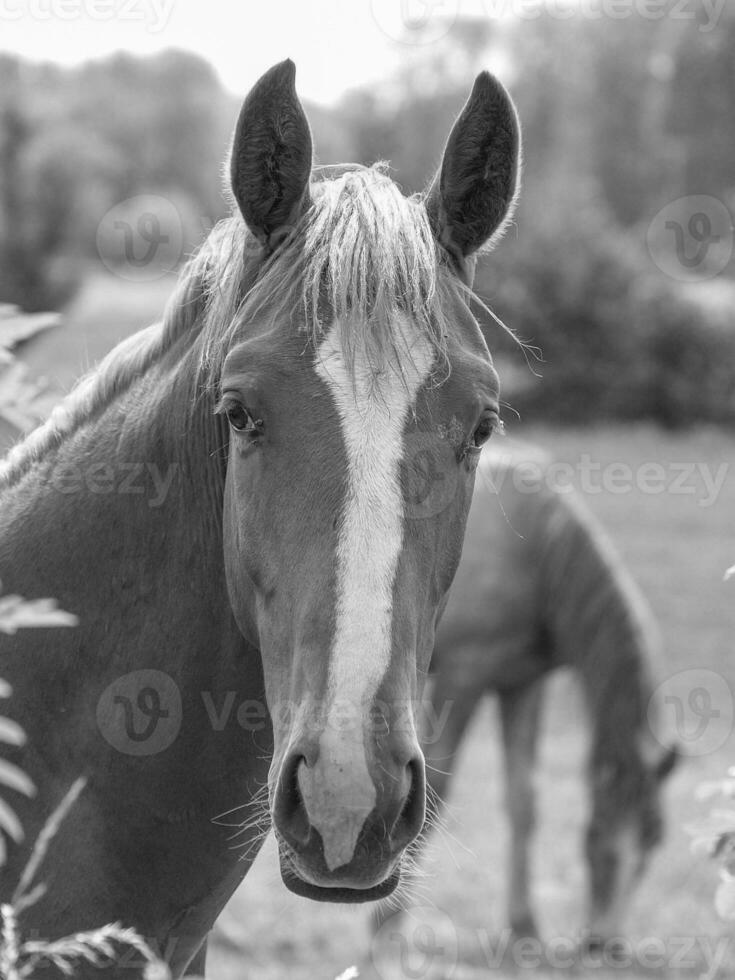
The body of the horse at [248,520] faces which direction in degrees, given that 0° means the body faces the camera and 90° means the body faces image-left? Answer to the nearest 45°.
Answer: approximately 315°

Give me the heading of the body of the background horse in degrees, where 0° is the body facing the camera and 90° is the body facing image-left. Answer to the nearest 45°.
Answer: approximately 270°

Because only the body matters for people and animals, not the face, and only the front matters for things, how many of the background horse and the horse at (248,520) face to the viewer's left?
0

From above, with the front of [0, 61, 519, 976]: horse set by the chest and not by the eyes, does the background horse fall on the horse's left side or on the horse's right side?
on the horse's left side

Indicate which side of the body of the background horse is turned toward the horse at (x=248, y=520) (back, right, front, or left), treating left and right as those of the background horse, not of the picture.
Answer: right
